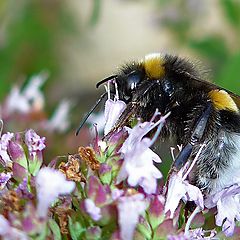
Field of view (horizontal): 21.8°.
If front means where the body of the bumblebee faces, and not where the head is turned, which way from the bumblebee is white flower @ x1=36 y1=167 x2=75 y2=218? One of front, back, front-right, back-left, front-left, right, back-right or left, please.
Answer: front-left

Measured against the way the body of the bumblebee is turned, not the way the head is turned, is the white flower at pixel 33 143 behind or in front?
in front

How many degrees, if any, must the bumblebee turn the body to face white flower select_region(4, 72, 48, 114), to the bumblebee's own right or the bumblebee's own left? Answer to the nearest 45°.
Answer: approximately 45° to the bumblebee's own right

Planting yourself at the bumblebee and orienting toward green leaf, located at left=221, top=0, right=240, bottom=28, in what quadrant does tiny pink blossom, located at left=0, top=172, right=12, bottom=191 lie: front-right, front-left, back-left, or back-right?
back-left

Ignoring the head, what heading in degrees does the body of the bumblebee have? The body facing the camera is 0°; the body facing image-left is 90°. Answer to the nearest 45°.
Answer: approximately 90°

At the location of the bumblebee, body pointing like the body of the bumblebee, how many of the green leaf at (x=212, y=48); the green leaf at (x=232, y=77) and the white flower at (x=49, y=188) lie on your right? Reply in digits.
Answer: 2

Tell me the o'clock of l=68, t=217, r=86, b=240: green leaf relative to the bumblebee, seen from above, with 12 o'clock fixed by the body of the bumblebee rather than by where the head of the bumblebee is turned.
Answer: The green leaf is roughly at 11 o'clock from the bumblebee.

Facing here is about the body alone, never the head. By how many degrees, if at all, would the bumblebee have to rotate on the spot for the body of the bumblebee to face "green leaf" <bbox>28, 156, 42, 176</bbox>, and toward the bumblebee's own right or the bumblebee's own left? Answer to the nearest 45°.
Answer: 0° — it already faces it

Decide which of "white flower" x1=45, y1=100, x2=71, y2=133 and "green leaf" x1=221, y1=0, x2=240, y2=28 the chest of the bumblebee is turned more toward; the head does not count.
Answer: the white flower

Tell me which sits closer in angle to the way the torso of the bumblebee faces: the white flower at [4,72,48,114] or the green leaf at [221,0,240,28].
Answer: the white flower

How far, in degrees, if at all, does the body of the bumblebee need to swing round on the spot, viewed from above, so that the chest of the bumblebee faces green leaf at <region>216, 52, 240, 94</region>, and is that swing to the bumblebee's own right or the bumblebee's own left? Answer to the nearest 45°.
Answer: approximately 90° to the bumblebee's own right

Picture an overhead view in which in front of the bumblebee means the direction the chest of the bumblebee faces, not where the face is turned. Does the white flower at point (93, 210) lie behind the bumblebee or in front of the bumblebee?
in front
